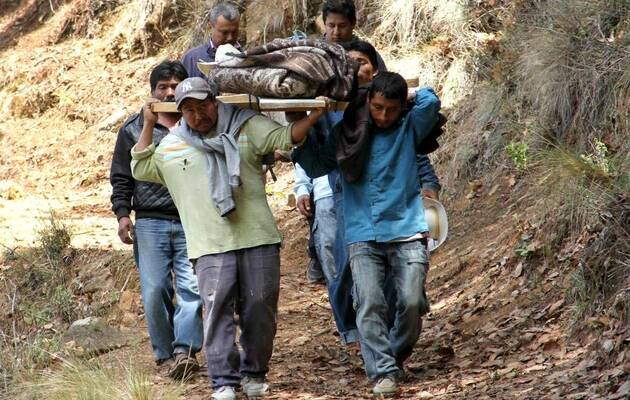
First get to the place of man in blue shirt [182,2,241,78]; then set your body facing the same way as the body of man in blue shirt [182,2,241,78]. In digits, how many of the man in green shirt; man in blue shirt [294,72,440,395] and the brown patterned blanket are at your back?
0

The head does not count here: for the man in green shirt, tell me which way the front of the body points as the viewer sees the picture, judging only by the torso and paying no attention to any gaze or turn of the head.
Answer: toward the camera

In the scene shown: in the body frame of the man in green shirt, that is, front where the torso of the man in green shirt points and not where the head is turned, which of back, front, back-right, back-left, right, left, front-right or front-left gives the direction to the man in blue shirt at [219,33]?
back

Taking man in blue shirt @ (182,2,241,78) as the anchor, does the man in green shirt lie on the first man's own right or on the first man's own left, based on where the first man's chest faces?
on the first man's own right

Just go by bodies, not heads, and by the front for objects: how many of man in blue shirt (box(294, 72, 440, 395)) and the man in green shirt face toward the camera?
2

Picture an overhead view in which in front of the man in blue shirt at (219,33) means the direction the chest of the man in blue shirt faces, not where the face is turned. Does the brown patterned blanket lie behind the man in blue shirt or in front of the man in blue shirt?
in front

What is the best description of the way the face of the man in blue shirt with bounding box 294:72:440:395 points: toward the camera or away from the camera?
toward the camera

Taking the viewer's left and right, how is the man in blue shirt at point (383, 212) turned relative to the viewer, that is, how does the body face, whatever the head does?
facing the viewer

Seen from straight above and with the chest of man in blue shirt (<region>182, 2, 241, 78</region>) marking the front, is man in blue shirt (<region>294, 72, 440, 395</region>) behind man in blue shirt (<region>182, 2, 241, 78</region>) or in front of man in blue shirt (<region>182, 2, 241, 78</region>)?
in front

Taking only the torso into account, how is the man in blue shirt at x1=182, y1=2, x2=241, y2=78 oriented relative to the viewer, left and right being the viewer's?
facing the viewer and to the right of the viewer

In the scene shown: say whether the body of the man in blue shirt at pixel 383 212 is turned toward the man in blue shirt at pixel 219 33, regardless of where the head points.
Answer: no
